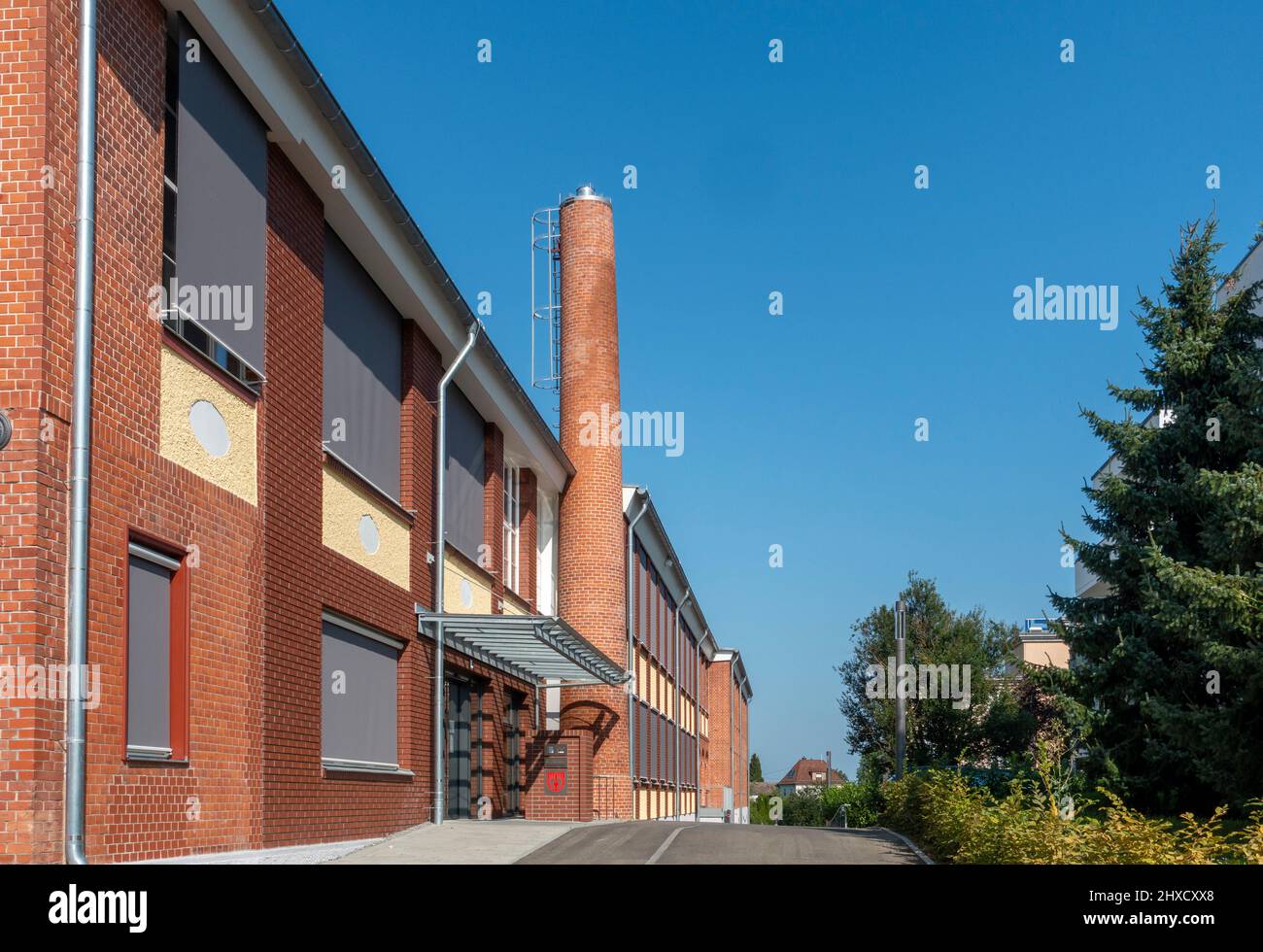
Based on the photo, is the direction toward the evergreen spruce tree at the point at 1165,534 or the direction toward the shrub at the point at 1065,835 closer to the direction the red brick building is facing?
the shrub

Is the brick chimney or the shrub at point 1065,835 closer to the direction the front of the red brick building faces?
the shrub

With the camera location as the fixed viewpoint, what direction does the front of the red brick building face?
facing the viewer and to the right of the viewer

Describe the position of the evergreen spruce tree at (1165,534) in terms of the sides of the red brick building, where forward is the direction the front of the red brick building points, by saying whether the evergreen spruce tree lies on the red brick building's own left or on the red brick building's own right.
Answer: on the red brick building's own left
